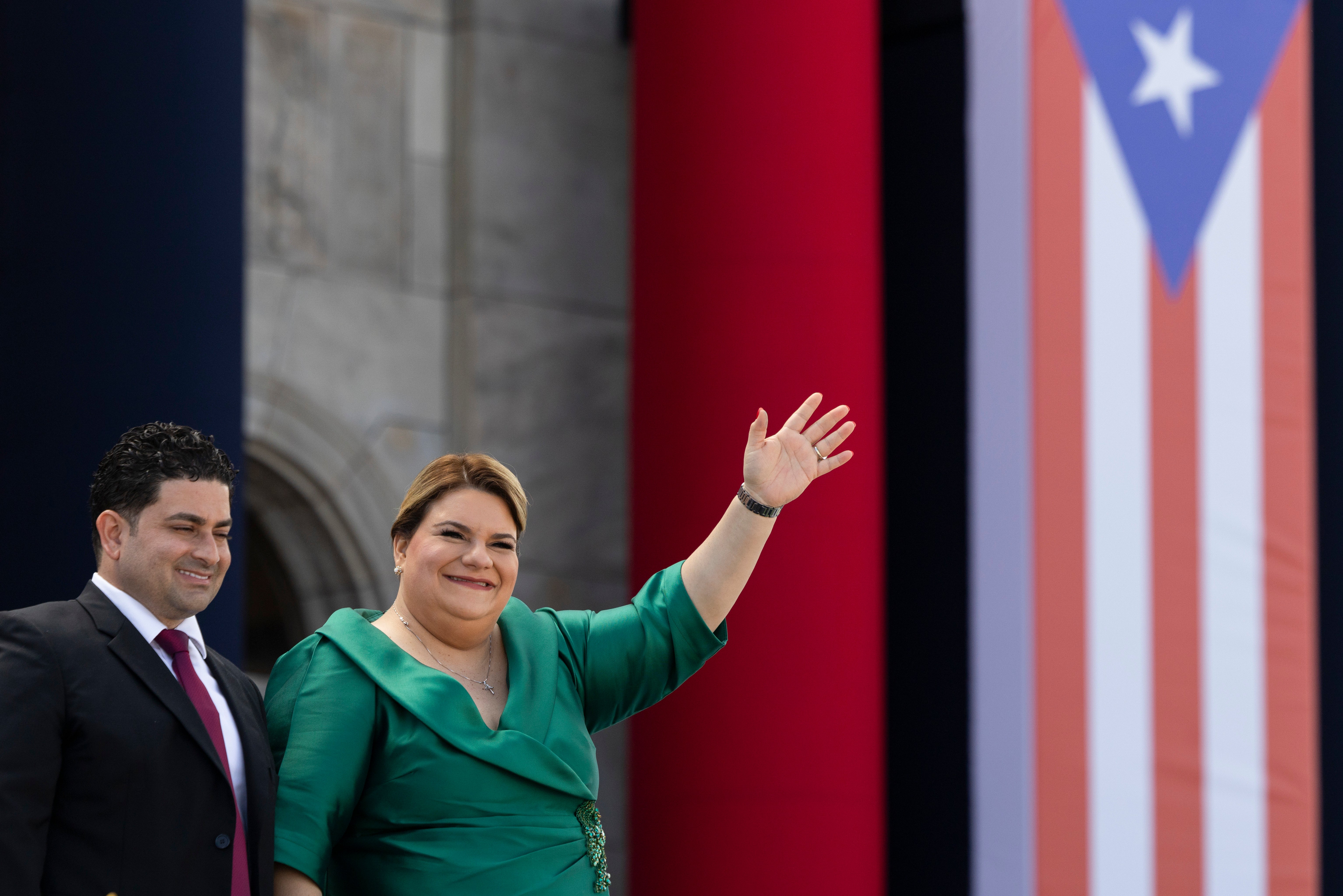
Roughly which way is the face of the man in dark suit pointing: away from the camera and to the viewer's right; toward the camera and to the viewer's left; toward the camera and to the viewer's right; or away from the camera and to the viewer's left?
toward the camera and to the viewer's right

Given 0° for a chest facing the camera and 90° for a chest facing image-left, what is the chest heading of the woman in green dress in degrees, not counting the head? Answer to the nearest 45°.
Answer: approximately 315°

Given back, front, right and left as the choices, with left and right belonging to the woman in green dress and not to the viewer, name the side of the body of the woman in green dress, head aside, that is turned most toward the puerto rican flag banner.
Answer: left

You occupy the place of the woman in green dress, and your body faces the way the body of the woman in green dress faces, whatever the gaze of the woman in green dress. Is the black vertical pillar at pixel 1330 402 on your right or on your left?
on your left

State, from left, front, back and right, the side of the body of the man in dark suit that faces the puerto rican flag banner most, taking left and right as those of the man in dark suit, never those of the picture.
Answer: left

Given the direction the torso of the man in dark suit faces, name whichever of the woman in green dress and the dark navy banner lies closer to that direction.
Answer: the woman in green dress

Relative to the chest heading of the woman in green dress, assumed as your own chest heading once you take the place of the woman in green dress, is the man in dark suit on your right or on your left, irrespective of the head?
on your right
